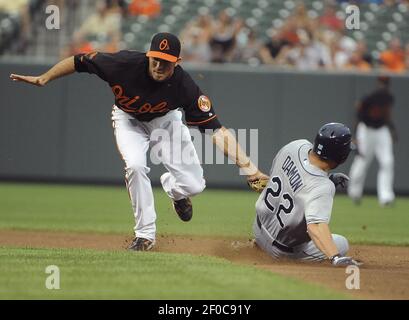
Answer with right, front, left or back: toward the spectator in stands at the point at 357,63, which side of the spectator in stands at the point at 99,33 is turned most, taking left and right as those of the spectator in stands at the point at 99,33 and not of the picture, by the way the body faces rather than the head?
left

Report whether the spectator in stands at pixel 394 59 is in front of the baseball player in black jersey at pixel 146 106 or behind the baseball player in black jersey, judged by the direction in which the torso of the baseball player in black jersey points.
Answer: behind

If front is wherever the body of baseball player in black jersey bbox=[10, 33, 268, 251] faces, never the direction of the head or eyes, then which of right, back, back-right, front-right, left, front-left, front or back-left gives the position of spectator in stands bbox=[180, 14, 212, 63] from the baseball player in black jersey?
back

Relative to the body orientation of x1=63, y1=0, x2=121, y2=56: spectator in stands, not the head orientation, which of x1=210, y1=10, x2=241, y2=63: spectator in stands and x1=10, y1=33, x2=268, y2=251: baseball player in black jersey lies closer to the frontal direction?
the baseball player in black jersey

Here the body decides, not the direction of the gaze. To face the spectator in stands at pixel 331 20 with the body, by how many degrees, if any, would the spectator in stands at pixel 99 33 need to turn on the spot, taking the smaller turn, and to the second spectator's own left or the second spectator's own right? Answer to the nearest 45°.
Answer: approximately 90° to the second spectator's own left

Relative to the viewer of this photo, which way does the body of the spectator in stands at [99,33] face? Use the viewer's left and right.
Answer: facing the viewer

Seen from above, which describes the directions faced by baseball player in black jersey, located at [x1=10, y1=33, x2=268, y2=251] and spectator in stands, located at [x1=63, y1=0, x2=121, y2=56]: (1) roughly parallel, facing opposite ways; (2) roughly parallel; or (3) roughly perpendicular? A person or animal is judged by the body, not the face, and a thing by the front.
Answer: roughly parallel

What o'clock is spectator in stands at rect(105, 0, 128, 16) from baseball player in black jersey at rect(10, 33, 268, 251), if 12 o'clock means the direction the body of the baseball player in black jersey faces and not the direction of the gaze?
The spectator in stands is roughly at 6 o'clock from the baseball player in black jersey.

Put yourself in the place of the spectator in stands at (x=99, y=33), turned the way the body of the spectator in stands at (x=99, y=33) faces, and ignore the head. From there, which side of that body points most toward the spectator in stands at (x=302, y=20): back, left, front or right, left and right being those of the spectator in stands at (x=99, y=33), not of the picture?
left

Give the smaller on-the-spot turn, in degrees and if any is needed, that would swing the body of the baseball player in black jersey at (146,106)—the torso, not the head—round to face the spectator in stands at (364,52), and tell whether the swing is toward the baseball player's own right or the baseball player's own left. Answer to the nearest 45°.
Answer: approximately 135° to the baseball player's own left

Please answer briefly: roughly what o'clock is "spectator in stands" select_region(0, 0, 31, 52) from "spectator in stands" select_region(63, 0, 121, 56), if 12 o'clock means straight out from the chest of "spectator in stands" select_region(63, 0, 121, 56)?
"spectator in stands" select_region(0, 0, 31, 52) is roughly at 4 o'clock from "spectator in stands" select_region(63, 0, 121, 56).

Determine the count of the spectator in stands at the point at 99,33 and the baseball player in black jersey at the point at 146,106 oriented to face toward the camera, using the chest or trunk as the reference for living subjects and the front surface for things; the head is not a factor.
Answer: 2

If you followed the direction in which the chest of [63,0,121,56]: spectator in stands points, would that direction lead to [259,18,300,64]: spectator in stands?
no

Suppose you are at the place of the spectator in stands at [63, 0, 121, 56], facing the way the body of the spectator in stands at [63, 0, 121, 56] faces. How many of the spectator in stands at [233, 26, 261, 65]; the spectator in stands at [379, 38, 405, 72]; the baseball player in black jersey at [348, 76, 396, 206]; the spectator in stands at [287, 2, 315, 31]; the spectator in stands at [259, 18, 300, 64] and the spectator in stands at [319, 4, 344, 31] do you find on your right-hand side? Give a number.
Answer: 0

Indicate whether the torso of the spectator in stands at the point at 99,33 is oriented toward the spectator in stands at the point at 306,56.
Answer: no
